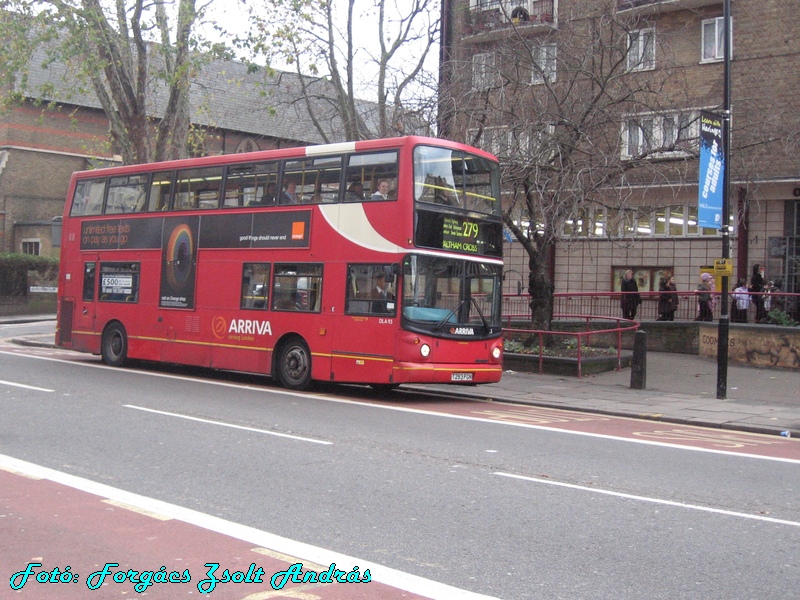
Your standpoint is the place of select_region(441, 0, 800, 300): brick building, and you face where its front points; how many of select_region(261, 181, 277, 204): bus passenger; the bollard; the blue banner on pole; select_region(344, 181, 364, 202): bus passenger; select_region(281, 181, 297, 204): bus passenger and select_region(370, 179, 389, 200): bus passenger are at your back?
0

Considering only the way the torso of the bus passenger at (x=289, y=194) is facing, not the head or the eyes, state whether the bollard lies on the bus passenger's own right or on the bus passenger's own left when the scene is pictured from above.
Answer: on the bus passenger's own left

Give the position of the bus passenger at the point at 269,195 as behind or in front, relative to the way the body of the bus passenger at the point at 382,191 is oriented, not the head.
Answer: behind

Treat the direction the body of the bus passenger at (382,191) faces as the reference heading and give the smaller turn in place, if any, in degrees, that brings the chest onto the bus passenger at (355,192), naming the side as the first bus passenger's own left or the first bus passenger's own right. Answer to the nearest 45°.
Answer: approximately 180°

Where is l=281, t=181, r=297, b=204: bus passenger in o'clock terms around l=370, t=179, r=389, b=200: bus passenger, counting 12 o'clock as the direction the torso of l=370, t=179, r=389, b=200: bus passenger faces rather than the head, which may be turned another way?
l=281, t=181, r=297, b=204: bus passenger is roughly at 6 o'clock from l=370, t=179, r=389, b=200: bus passenger.

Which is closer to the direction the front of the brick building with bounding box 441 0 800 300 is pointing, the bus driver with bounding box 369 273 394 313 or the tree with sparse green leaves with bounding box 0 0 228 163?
the bus driver

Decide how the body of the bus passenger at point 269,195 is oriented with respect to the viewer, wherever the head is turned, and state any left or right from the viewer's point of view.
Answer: facing the viewer and to the right of the viewer

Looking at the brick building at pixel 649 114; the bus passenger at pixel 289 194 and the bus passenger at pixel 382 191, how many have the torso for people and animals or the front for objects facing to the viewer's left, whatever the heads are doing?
0

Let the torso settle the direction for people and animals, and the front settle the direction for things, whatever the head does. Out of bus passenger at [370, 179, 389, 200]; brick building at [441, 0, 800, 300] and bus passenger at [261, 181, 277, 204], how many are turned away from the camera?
0

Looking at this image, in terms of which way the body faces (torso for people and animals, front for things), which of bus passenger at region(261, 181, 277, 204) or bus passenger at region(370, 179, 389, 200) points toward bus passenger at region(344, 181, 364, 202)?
bus passenger at region(261, 181, 277, 204)

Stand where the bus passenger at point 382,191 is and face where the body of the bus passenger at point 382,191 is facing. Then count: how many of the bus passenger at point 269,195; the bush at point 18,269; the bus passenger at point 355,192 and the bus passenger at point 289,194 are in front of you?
0

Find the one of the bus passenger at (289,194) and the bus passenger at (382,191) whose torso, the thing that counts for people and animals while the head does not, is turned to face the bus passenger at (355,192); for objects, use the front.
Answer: the bus passenger at (289,194)

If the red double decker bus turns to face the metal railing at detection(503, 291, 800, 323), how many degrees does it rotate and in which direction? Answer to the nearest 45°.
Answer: approximately 90° to its left

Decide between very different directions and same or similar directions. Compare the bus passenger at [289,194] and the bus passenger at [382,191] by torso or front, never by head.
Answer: same or similar directions

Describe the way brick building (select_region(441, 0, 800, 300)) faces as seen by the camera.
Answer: facing the viewer

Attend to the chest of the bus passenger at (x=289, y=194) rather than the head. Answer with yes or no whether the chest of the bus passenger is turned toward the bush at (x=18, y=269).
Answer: no

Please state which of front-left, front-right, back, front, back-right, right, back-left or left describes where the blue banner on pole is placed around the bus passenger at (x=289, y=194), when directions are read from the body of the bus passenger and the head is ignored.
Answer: front-left

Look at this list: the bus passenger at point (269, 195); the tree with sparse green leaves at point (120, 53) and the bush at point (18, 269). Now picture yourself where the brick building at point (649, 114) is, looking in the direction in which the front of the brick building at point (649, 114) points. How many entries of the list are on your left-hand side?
0

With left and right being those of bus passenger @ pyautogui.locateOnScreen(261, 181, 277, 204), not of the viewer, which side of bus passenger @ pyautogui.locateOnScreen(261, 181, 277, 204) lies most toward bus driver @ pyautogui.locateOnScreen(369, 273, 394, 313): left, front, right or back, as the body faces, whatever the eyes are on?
front

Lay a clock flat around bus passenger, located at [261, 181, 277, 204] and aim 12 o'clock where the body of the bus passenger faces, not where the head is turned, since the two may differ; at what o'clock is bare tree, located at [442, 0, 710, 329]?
The bare tree is roughly at 10 o'clock from the bus passenger.

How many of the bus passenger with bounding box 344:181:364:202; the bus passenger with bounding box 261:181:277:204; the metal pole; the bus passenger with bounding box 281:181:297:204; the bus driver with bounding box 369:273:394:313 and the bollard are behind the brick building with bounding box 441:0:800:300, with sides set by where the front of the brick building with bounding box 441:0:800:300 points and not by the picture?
0

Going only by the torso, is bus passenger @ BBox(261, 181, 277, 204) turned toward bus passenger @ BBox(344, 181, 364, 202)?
yes
